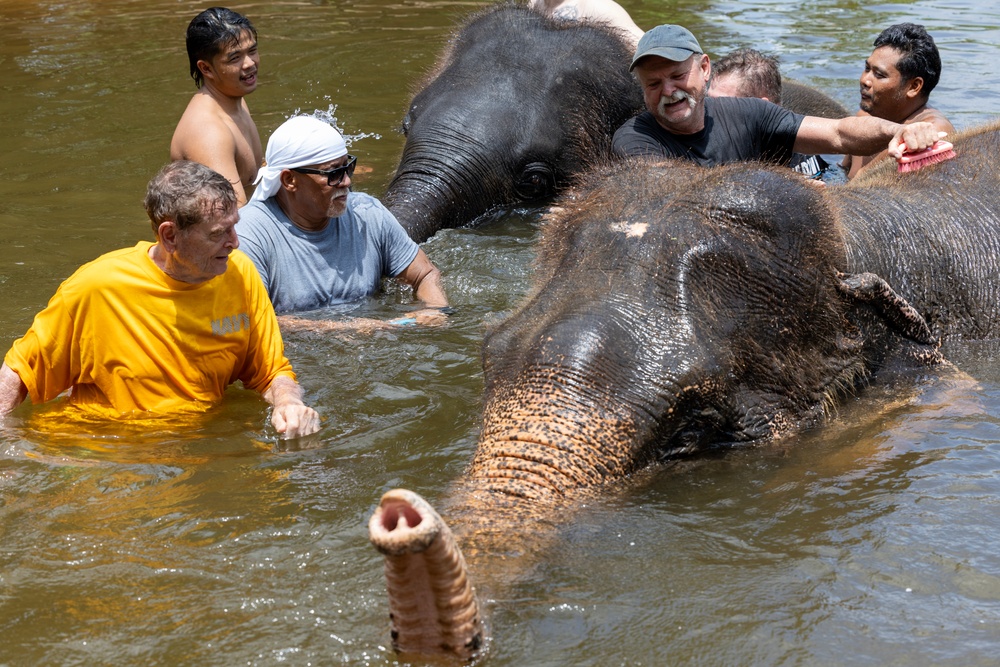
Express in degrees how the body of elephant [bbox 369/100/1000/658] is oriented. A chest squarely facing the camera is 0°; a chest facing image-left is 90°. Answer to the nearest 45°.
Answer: approximately 45°

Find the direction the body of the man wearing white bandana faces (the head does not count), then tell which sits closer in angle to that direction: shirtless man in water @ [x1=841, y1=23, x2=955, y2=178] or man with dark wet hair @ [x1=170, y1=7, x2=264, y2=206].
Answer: the shirtless man in water

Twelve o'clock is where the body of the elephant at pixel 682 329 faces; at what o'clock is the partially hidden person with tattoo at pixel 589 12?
The partially hidden person with tattoo is roughly at 4 o'clock from the elephant.

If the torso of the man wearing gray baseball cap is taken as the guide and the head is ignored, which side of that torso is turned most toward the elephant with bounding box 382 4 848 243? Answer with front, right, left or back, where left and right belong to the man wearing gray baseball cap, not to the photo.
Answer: right

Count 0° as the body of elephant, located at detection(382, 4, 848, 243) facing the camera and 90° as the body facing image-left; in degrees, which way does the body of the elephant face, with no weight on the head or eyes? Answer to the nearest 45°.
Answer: approximately 45°

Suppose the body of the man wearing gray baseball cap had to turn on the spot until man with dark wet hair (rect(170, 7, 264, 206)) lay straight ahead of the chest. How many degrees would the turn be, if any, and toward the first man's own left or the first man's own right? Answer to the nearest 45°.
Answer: approximately 45° to the first man's own right

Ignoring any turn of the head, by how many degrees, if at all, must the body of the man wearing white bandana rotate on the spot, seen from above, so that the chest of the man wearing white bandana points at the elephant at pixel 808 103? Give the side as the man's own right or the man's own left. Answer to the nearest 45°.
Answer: approximately 90° to the man's own left

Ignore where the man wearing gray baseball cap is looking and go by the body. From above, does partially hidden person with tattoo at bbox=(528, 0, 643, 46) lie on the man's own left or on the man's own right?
on the man's own right

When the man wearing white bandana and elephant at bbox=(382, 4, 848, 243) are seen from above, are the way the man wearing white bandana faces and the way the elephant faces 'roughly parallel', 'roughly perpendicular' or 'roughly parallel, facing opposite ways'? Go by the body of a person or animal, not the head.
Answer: roughly perpendicular

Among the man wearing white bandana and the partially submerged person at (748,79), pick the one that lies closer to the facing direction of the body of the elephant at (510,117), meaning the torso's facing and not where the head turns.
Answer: the man wearing white bandana
